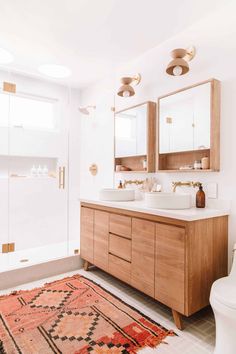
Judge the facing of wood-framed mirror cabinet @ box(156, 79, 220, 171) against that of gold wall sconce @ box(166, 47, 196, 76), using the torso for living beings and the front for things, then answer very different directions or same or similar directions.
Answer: same or similar directions

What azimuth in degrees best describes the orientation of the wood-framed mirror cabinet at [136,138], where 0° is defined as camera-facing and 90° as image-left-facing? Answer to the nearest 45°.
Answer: approximately 45°

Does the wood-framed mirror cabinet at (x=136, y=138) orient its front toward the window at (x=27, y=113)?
no

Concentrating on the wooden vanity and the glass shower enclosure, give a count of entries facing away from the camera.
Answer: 0

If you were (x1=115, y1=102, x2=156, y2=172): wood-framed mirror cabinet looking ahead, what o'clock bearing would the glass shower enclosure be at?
The glass shower enclosure is roughly at 2 o'clock from the wood-framed mirror cabinet.

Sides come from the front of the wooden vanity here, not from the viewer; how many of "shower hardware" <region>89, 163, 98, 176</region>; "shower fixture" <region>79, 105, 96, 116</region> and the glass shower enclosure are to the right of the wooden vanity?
3

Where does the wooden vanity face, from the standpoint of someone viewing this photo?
facing the viewer and to the left of the viewer

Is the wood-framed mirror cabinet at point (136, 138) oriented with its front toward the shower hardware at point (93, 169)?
no

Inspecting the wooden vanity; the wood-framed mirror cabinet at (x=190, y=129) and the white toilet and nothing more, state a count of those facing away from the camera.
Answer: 0

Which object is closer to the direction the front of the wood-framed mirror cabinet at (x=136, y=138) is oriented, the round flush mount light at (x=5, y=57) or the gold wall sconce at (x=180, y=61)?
the round flush mount light

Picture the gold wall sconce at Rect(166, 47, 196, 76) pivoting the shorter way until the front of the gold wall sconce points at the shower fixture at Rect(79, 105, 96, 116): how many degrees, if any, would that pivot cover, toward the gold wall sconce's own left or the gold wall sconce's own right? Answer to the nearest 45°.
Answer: approximately 90° to the gold wall sconce's own right

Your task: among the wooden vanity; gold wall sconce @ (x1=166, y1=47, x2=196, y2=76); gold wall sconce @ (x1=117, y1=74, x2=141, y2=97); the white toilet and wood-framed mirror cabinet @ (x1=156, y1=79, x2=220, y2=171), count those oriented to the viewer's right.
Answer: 0

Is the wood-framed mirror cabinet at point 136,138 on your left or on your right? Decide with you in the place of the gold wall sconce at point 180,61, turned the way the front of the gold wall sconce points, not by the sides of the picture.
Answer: on your right

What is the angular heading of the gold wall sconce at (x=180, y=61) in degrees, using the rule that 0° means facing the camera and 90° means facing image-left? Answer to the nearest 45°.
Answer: approximately 45°
